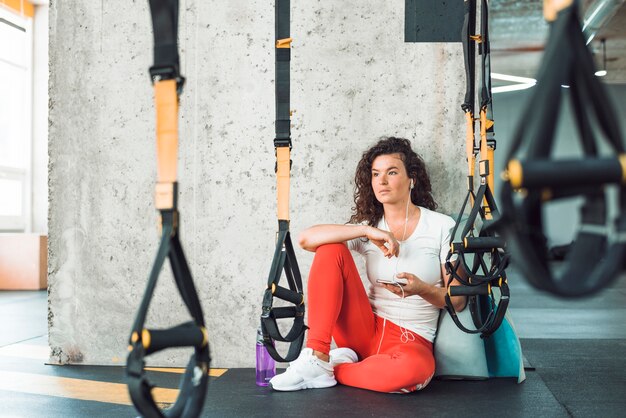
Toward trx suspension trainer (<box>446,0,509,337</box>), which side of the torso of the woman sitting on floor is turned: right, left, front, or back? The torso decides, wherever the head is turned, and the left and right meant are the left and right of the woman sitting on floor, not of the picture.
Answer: left

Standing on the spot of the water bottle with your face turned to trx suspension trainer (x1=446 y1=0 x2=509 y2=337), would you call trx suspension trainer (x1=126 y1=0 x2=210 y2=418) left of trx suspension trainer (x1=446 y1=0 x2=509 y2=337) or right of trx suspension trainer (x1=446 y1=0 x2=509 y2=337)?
right

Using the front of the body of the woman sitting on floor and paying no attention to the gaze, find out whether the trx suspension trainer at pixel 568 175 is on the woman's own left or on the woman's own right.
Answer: on the woman's own left

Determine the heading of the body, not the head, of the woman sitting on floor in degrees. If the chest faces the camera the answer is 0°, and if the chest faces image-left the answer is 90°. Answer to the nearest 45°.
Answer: approximately 45°

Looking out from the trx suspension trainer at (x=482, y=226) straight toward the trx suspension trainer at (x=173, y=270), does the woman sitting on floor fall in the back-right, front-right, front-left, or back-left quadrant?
back-right
